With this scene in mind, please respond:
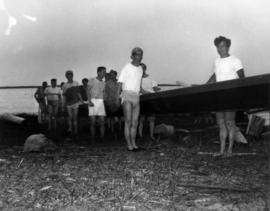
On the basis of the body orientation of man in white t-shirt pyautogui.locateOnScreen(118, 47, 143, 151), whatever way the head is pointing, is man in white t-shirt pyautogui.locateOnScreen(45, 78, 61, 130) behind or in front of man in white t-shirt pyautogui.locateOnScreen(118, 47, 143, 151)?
behind

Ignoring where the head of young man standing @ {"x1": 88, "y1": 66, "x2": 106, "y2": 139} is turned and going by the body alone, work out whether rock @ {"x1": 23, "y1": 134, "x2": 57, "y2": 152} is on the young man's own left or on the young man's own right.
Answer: on the young man's own right

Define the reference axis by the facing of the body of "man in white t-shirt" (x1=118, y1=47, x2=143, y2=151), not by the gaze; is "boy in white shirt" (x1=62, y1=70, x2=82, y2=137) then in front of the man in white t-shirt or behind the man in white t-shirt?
behind

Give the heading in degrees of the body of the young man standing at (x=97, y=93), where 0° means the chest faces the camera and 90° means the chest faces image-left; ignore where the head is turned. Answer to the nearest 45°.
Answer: approximately 315°

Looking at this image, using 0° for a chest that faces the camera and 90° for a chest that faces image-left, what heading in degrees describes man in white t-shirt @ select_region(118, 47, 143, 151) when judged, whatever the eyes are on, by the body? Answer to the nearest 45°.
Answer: approximately 315°
